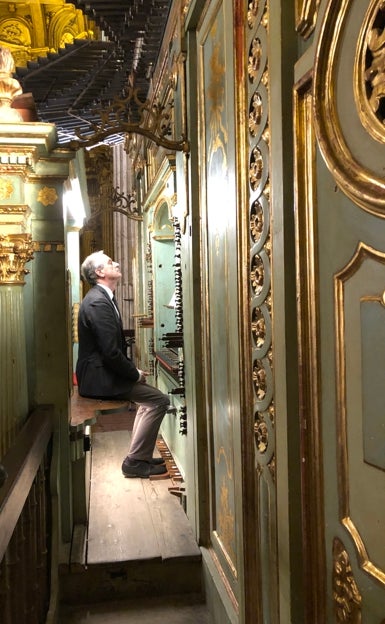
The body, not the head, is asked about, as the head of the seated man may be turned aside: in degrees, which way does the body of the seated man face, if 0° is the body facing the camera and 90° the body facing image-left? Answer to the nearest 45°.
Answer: approximately 270°

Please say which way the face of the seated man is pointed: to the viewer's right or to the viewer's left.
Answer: to the viewer's right

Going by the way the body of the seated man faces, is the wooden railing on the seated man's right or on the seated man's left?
on the seated man's right
